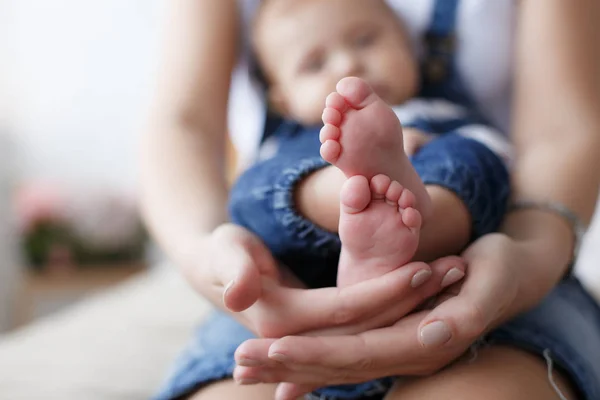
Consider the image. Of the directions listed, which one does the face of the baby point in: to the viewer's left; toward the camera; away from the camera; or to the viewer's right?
toward the camera

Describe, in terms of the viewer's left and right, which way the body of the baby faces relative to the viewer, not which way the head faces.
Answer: facing the viewer
